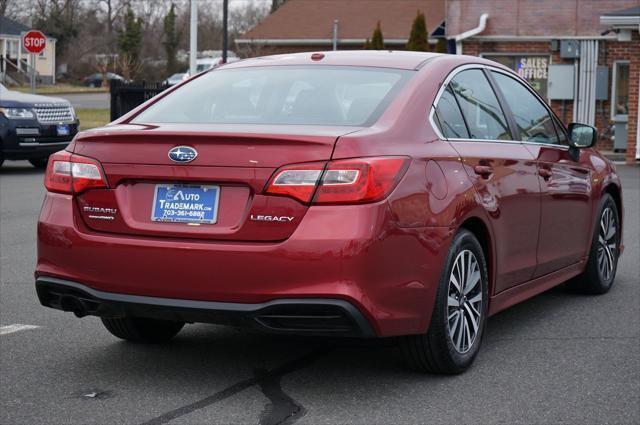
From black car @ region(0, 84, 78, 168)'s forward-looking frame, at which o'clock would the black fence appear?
The black fence is roughly at 8 o'clock from the black car.

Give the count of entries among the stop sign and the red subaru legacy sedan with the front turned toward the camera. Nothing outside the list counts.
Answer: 1

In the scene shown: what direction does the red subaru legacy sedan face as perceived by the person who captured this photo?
facing away from the viewer and to the right of the viewer

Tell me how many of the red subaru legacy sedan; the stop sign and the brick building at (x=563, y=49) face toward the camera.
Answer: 2

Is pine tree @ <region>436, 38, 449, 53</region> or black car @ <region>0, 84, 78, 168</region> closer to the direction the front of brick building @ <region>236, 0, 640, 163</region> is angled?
the black car

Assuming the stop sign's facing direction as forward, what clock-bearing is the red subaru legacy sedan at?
The red subaru legacy sedan is roughly at 12 o'clock from the stop sign.

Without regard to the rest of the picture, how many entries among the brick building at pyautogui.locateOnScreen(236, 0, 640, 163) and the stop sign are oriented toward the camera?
2

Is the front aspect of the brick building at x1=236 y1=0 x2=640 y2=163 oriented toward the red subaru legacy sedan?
yes

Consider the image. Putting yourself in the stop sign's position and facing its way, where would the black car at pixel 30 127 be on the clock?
The black car is roughly at 12 o'clock from the stop sign.

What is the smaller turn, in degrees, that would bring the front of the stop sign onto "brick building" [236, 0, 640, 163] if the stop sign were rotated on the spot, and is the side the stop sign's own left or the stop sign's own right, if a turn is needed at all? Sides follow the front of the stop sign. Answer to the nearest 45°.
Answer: approximately 90° to the stop sign's own left

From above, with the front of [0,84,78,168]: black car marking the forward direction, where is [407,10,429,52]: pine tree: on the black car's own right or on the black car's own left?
on the black car's own left
